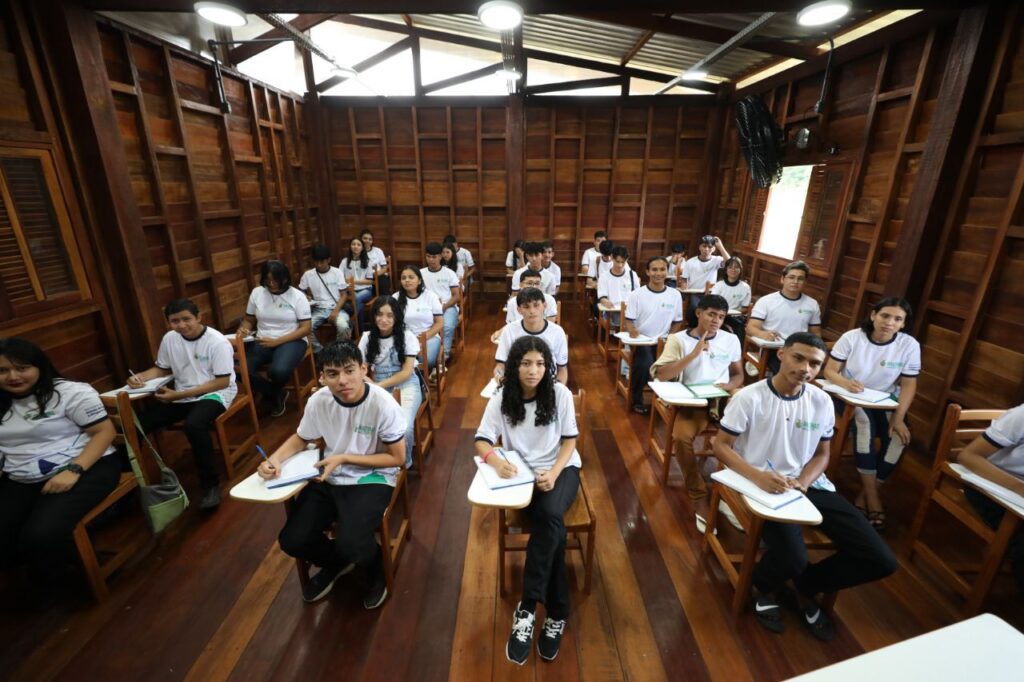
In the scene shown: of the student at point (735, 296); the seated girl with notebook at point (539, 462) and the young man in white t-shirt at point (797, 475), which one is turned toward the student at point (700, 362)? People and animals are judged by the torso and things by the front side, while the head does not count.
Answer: the student at point (735, 296)

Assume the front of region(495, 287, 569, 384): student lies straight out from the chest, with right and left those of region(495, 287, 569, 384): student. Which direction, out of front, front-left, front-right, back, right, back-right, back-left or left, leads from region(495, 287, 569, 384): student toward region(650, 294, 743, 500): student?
left

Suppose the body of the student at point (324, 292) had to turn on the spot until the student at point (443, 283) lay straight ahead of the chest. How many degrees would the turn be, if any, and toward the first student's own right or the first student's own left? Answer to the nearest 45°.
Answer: approximately 90° to the first student's own left

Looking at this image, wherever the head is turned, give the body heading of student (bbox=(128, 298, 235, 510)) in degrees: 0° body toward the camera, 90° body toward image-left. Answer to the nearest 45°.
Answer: approximately 45°

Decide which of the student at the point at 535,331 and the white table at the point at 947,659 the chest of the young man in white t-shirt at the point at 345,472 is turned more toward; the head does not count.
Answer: the white table

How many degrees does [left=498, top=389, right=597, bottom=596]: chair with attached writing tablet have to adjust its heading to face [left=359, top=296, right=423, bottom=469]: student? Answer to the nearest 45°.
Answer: approximately 135° to its right

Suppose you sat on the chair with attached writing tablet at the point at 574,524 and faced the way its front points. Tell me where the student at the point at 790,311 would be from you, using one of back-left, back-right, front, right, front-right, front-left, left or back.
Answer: back-left

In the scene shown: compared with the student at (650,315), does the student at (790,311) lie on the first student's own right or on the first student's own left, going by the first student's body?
on the first student's own left

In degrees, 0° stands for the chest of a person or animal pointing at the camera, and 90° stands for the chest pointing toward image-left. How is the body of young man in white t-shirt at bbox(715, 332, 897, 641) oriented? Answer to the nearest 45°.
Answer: approximately 315°

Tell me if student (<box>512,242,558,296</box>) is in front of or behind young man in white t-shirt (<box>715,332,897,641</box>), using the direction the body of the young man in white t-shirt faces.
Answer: behind

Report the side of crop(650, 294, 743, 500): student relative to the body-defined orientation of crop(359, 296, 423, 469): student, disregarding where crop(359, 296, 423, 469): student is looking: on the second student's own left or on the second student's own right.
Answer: on the second student's own left

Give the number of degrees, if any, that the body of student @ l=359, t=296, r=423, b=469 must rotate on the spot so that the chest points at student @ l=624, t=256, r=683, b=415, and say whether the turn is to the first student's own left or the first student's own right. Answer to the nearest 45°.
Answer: approximately 90° to the first student's own left

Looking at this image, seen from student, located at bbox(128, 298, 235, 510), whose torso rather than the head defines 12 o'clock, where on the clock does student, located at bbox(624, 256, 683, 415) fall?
student, located at bbox(624, 256, 683, 415) is roughly at 8 o'clock from student, located at bbox(128, 298, 235, 510).

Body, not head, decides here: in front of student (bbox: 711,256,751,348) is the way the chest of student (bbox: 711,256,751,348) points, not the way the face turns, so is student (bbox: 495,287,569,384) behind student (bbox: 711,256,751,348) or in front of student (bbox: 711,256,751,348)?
in front

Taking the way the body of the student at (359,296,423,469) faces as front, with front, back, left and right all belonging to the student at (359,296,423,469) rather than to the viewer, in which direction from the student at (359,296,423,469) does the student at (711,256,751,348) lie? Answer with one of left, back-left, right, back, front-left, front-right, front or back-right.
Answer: left
